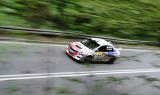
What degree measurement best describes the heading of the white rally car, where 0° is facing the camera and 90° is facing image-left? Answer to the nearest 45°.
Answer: approximately 45°
